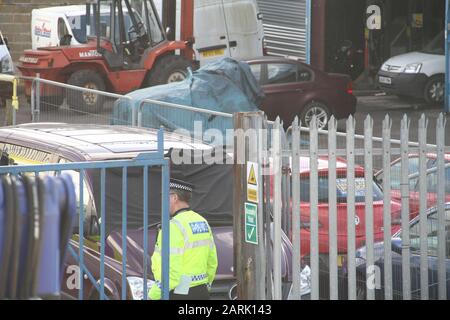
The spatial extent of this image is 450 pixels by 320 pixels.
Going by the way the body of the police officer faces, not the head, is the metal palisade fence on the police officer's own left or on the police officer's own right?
on the police officer's own right

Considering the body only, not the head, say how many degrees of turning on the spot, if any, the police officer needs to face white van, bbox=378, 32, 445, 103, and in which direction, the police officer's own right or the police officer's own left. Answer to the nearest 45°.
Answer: approximately 45° to the police officer's own right

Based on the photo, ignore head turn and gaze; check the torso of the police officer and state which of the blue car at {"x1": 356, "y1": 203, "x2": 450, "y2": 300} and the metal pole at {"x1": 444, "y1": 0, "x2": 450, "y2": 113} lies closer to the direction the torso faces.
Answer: the metal pole

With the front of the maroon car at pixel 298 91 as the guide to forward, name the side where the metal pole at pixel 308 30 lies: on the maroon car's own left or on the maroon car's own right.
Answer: on the maroon car's own right

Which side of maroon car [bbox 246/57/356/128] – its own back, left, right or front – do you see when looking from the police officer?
left

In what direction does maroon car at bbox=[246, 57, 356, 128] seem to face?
to the viewer's left

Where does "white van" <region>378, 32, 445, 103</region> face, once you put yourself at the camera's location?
facing the viewer and to the left of the viewer
